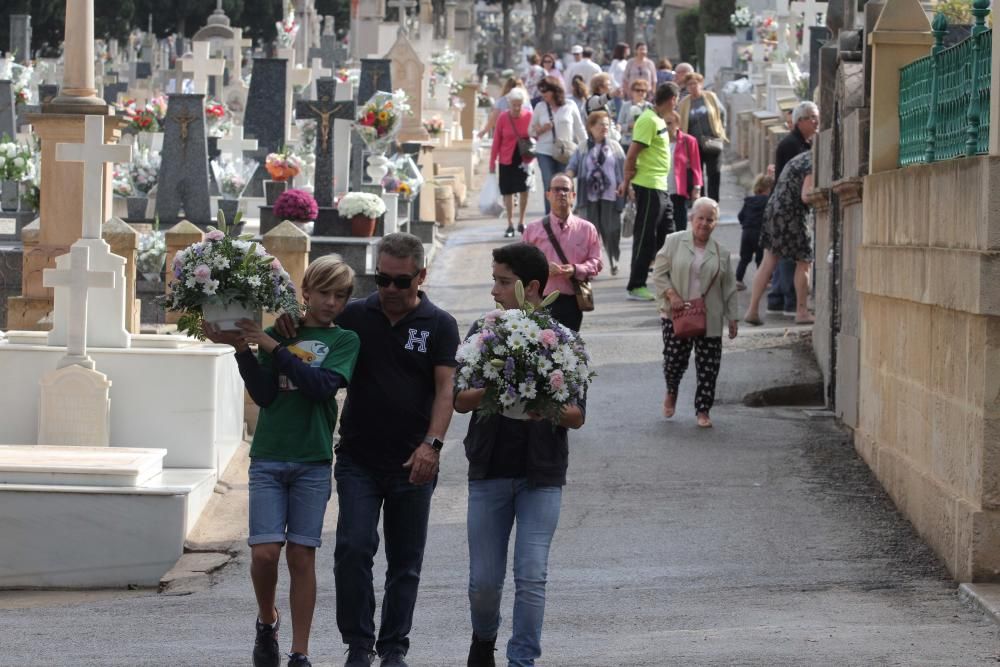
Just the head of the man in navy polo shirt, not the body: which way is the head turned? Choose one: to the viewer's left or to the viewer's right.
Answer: to the viewer's left

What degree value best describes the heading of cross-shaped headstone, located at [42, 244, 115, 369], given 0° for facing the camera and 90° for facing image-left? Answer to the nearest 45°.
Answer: approximately 0°

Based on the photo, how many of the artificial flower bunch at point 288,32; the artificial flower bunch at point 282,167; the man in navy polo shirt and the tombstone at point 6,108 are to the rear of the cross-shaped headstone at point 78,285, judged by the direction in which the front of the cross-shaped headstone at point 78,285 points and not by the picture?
3

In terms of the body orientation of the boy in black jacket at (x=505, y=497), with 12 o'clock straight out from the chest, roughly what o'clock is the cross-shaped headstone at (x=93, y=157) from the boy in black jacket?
The cross-shaped headstone is roughly at 5 o'clock from the boy in black jacket.

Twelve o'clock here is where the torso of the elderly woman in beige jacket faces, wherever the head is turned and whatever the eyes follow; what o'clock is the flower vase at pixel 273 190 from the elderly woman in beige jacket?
The flower vase is roughly at 5 o'clock from the elderly woman in beige jacket.

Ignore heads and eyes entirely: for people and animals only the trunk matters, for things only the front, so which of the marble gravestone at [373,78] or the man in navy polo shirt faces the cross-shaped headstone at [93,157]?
the marble gravestone

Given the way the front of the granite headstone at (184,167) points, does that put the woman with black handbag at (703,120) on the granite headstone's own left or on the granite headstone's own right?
on the granite headstone's own left

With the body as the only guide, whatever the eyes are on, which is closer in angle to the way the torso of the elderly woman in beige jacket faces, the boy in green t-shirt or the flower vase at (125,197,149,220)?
the boy in green t-shirt
